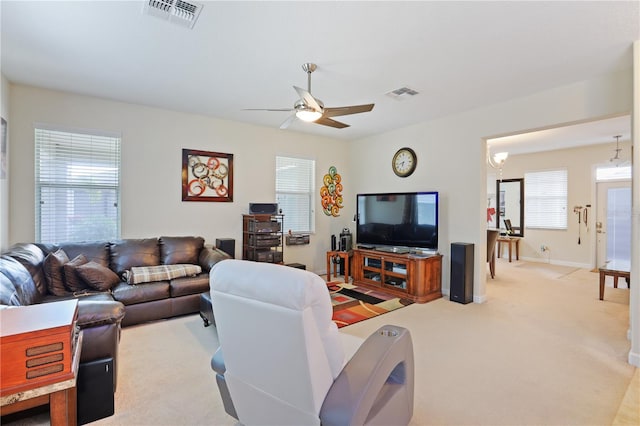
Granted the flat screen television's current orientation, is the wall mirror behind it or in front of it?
behind

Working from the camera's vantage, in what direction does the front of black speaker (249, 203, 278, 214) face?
facing the viewer

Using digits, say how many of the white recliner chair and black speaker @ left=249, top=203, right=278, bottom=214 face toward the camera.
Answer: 1

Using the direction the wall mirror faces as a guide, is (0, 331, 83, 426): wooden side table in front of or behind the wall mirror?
in front

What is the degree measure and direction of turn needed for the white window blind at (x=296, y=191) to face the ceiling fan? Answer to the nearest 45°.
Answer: approximately 45° to its right

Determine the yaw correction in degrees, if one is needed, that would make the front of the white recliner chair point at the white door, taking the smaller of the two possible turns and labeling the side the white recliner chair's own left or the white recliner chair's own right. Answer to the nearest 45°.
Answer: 0° — it already faces it

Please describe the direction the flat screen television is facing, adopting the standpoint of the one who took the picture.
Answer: facing the viewer and to the left of the viewer

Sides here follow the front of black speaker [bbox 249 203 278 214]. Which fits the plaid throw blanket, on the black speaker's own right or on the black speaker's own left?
on the black speaker's own right

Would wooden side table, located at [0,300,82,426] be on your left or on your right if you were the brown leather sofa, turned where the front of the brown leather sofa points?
on your right

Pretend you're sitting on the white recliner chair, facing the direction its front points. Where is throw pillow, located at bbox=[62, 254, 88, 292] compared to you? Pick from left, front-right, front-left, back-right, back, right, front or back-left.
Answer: left

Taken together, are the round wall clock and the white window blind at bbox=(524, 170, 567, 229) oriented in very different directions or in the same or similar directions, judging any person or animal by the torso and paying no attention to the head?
same or similar directions

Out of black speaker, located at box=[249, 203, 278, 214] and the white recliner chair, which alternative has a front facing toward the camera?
the black speaker

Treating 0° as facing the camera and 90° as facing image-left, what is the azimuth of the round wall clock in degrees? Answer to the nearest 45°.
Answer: approximately 45°

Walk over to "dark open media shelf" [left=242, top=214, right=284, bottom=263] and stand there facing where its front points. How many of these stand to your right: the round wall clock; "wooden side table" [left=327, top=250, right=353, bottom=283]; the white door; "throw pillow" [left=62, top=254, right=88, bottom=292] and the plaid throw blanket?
2
